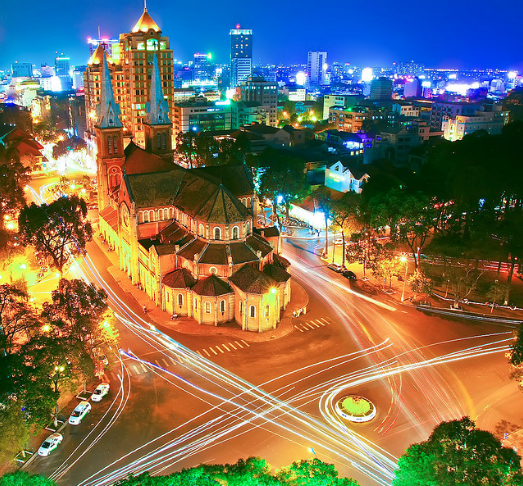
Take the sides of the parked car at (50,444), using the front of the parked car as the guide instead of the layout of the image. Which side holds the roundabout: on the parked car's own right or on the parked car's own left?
on the parked car's own left

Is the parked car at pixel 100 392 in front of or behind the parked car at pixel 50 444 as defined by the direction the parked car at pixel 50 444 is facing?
behind

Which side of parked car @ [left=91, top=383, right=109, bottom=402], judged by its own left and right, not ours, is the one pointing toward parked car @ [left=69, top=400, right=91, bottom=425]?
front

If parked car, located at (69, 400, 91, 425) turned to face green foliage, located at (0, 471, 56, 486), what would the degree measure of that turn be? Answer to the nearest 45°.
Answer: approximately 45° to its left

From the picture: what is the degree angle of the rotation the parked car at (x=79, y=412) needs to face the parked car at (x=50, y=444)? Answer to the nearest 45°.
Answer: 0° — it already faces it

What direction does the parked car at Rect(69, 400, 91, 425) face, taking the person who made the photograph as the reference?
facing the viewer and to the left of the viewer

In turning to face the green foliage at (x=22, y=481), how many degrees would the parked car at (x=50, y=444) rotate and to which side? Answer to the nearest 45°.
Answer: approximately 45° to its left

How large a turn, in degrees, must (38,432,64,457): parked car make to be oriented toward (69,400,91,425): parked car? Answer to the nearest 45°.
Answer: approximately 180°

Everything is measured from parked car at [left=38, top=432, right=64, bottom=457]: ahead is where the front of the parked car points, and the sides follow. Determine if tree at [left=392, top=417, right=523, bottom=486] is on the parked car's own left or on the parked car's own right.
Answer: on the parked car's own left

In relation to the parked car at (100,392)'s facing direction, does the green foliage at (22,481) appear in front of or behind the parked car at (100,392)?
in front

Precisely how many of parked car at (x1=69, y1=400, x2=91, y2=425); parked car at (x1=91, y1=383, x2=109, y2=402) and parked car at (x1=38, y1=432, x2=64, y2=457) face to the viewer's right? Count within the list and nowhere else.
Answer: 0
